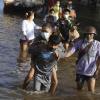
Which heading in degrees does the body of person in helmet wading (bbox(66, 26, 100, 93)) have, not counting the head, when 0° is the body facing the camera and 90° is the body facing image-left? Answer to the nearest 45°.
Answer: approximately 0°

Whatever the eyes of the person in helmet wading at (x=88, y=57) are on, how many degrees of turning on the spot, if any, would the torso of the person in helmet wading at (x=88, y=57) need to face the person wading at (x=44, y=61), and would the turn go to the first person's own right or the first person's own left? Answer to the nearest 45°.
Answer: approximately 90° to the first person's own right
